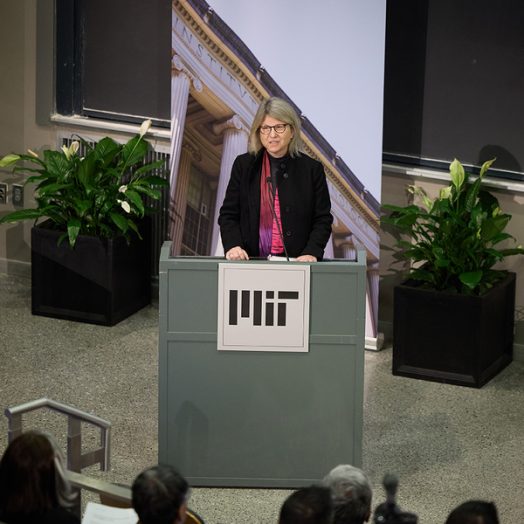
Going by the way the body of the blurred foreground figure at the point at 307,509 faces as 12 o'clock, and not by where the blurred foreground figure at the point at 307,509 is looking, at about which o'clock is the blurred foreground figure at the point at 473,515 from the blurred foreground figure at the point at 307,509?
the blurred foreground figure at the point at 473,515 is roughly at 3 o'clock from the blurred foreground figure at the point at 307,509.

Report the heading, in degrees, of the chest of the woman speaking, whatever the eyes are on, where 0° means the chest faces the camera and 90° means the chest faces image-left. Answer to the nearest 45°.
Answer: approximately 0°

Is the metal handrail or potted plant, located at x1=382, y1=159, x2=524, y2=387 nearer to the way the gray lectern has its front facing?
the metal handrail

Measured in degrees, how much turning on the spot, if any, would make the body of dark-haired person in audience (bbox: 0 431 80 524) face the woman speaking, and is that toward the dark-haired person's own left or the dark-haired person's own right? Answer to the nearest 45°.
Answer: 0° — they already face them

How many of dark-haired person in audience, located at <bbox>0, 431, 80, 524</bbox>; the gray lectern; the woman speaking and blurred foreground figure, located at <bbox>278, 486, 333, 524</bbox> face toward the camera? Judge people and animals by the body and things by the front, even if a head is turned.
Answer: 2

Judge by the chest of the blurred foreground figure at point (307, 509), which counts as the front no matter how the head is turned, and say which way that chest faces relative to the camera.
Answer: away from the camera

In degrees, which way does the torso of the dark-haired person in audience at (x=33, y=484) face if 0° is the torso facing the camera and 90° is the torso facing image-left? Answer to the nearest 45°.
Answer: approximately 225°

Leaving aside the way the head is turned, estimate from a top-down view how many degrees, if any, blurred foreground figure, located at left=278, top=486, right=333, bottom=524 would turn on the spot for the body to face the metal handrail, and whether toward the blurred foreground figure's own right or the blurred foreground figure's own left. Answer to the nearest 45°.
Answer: approximately 45° to the blurred foreground figure's own left

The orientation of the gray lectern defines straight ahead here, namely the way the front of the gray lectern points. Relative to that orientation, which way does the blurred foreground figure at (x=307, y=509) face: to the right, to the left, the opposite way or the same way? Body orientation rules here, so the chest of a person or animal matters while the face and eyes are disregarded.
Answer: the opposite way

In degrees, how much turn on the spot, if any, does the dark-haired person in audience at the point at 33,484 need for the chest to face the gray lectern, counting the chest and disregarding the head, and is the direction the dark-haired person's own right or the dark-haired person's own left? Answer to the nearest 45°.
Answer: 0° — they already face it

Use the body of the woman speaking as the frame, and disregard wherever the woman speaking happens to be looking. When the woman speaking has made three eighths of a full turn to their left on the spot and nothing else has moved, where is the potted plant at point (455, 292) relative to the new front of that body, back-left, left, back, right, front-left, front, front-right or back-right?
front
